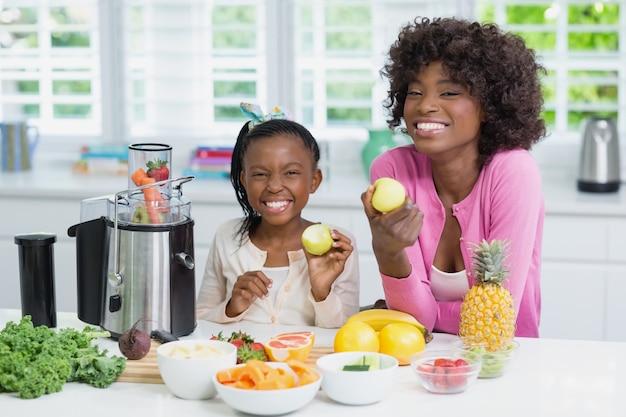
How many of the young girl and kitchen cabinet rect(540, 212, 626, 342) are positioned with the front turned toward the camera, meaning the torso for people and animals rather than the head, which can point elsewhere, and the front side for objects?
2

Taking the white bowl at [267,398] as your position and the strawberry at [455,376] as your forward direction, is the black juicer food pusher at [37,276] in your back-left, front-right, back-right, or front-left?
back-left

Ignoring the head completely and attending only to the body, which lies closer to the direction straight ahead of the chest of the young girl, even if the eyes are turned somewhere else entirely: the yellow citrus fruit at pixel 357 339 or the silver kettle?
the yellow citrus fruit

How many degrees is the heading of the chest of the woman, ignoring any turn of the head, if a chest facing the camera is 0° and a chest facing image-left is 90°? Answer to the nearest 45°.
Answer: approximately 45°

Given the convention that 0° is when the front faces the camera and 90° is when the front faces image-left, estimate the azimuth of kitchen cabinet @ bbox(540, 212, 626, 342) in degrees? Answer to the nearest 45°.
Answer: approximately 0°

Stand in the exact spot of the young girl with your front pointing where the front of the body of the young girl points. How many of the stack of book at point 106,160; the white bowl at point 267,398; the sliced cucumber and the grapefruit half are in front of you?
3
